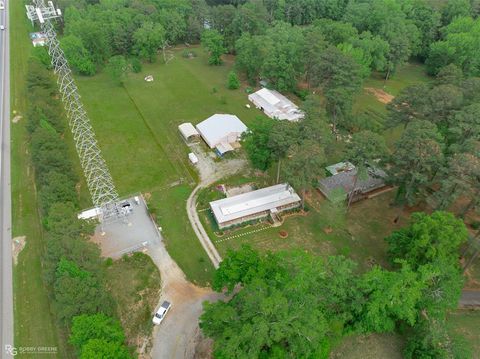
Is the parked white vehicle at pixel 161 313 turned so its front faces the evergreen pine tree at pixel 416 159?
no

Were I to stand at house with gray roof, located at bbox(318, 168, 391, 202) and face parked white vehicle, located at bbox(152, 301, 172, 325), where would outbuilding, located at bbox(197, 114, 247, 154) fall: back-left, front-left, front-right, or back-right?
front-right

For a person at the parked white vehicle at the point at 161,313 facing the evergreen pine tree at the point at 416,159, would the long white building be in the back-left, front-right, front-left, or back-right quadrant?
front-left

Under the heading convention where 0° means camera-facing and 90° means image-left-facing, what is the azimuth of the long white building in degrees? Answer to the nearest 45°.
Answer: approximately 0°

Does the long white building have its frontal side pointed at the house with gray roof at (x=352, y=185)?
no

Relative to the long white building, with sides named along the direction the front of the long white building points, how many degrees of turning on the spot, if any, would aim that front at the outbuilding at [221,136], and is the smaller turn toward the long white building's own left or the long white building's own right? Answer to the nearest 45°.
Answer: approximately 180°

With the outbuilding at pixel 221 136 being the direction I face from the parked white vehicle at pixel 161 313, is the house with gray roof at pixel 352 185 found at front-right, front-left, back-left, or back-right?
front-right

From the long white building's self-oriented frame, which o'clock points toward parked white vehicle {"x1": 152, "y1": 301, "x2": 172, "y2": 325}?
The parked white vehicle is roughly at 1 o'clock from the long white building.

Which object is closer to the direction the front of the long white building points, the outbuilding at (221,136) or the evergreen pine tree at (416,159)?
the evergreen pine tree

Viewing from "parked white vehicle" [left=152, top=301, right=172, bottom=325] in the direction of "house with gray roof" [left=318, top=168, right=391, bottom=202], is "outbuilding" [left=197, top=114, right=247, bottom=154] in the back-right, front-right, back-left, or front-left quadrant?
front-left

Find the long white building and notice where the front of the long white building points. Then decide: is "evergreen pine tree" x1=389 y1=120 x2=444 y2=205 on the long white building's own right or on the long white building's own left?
on the long white building's own left
